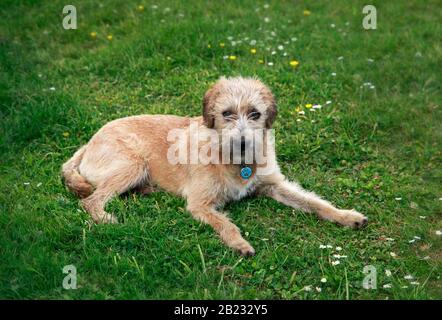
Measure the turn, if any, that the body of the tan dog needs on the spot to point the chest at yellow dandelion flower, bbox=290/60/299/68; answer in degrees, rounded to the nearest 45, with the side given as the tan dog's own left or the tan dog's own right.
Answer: approximately 90° to the tan dog's own left

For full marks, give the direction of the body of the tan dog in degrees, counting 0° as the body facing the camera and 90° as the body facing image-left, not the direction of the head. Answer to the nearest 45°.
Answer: approximately 315°
